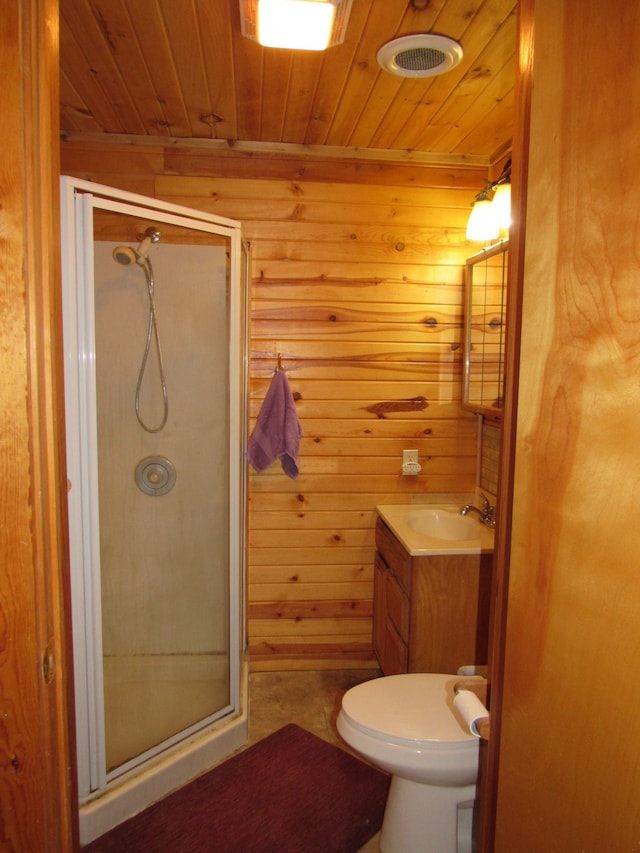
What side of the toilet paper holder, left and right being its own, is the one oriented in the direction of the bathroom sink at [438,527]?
right

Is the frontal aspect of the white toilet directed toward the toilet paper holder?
no

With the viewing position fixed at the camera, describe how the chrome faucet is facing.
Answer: facing to the left of the viewer

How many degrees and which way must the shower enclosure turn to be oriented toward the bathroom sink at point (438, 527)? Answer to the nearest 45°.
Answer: approximately 45° to its left

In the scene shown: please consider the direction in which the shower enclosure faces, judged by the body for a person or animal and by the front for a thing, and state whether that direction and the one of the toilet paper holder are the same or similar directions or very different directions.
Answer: very different directions

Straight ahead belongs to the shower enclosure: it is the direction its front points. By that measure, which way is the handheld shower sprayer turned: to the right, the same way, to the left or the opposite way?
to the right

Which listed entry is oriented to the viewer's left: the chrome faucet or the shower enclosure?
the chrome faucet

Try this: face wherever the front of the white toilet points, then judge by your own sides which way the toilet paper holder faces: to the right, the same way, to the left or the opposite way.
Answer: the same way

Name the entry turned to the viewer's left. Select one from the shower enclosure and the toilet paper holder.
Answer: the toilet paper holder

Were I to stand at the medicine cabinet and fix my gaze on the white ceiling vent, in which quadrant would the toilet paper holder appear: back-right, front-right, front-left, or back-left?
front-left

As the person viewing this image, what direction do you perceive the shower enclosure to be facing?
facing the viewer and to the right of the viewer

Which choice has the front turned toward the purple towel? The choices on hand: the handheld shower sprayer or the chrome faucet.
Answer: the chrome faucet

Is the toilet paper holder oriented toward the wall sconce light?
no

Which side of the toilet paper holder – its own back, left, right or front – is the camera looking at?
left

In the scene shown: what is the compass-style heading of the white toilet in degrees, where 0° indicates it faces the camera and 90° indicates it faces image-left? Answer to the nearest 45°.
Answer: approximately 90°

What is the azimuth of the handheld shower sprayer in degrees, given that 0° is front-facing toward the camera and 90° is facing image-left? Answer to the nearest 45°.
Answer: approximately 45°
